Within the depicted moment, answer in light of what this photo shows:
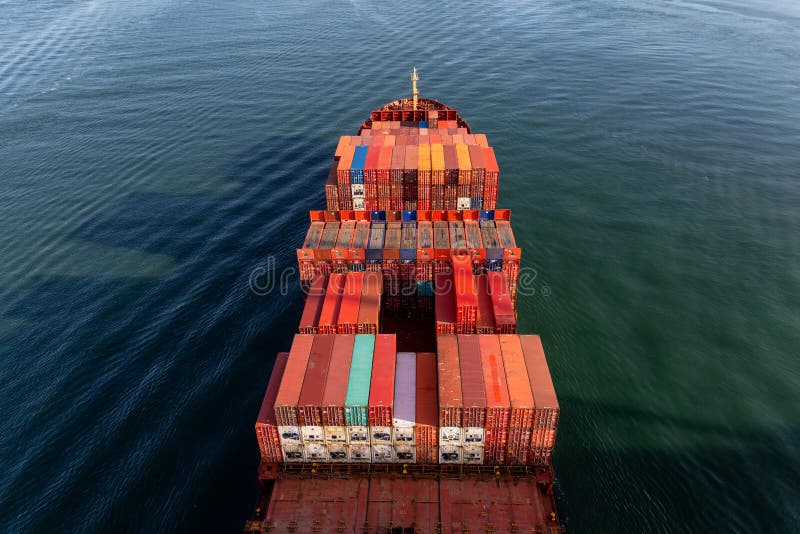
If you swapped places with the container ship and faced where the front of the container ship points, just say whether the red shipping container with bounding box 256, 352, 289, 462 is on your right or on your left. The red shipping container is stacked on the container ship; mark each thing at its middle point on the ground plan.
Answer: on your left

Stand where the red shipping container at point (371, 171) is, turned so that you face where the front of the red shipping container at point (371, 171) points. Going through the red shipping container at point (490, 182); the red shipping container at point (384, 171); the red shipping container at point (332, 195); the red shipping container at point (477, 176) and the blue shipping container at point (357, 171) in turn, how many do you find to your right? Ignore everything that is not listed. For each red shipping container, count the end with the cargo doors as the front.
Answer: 2

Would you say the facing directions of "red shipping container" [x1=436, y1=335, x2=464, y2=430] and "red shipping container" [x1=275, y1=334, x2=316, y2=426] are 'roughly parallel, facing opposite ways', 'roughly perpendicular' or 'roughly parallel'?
roughly parallel

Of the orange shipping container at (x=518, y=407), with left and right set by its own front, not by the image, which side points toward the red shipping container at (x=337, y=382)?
right

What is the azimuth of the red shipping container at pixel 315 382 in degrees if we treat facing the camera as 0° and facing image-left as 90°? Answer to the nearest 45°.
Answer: approximately 0°

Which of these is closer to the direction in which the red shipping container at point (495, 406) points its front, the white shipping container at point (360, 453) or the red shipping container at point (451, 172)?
the white shipping container

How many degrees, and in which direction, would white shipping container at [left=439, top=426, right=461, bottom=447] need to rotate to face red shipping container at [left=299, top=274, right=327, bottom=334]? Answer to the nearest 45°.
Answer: approximately 135° to its right

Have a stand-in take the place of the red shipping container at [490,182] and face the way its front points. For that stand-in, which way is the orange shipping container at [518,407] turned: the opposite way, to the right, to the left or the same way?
the same way

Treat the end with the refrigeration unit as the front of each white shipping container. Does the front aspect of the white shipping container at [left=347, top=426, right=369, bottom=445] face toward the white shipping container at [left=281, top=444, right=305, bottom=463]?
no

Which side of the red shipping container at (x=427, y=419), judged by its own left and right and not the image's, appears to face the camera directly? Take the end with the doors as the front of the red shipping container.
front

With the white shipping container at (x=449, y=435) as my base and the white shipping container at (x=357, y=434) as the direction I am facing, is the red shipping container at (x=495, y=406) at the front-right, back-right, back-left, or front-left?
back-right

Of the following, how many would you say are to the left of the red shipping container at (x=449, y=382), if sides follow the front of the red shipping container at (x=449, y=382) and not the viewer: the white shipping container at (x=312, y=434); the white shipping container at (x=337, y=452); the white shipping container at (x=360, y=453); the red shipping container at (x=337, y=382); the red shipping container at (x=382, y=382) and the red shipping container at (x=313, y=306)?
0

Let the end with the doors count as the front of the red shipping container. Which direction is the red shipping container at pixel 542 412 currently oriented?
toward the camera

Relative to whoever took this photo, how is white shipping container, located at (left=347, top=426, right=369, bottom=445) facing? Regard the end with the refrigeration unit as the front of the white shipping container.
facing the viewer

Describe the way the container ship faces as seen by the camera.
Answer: facing away from the viewer

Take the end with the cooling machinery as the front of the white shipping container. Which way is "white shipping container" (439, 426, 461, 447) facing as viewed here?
toward the camera
